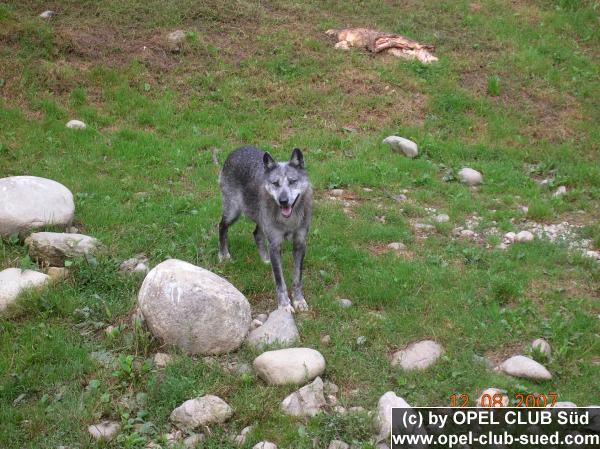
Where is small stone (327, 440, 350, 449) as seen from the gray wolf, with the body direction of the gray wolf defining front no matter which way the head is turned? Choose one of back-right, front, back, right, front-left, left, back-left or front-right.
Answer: front-right

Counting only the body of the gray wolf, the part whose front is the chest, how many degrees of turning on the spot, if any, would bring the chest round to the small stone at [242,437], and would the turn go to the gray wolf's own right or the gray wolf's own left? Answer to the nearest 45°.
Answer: approximately 45° to the gray wolf's own right

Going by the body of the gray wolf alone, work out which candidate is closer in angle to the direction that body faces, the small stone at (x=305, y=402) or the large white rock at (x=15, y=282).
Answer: the small stone

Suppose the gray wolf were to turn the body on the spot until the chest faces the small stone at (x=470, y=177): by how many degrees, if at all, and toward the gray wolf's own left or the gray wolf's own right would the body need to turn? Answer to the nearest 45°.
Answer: approximately 90° to the gray wolf's own left

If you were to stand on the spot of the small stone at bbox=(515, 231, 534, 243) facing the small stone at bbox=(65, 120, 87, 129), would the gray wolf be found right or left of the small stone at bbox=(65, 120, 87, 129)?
left

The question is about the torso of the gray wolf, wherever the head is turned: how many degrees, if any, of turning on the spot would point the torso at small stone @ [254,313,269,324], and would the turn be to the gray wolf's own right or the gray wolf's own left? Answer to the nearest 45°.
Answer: approximately 45° to the gray wolf's own right

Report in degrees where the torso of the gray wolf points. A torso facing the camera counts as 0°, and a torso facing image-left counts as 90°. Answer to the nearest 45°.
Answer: approximately 315°

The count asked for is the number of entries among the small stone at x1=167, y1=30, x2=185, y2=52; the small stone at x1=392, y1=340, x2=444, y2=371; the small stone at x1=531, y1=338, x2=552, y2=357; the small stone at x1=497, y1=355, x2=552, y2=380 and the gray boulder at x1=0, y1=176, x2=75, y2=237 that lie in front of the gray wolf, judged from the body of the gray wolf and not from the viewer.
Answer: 3

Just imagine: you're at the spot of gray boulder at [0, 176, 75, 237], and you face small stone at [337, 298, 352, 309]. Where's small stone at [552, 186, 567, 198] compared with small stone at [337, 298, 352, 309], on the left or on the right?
left

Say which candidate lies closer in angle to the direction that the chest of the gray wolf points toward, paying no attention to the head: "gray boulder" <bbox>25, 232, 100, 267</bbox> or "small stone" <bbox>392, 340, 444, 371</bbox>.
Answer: the small stone

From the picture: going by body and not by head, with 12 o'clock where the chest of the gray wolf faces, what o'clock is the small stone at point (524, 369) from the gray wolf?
The small stone is roughly at 12 o'clock from the gray wolf.

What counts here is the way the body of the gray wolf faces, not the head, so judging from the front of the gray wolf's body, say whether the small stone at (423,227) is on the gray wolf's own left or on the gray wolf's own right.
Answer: on the gray wolf's own left

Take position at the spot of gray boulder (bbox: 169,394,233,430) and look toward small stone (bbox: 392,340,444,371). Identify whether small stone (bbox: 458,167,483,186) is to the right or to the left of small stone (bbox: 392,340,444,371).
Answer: left
